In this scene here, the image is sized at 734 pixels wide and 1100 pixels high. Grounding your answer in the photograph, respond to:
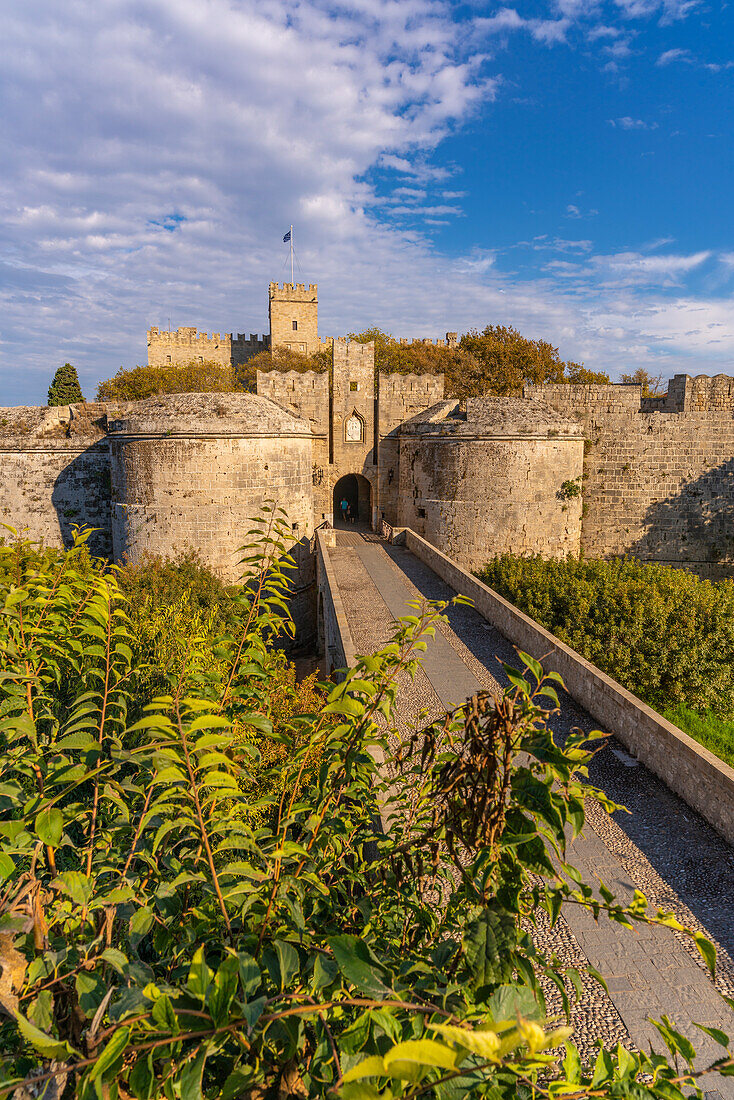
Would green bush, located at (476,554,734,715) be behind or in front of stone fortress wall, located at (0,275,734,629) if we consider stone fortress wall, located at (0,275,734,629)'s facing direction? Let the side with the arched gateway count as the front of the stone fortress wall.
in front

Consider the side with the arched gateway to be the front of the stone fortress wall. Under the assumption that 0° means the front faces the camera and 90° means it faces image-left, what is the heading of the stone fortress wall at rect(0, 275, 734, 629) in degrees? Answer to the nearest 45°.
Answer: approximately 0°

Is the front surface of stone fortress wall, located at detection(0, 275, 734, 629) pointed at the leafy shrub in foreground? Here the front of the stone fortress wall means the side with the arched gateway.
yes

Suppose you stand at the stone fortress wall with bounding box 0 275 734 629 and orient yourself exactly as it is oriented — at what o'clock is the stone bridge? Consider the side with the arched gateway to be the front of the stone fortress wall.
The stone bridge is roughly at 12 o'clock from the stone fortress wall.
